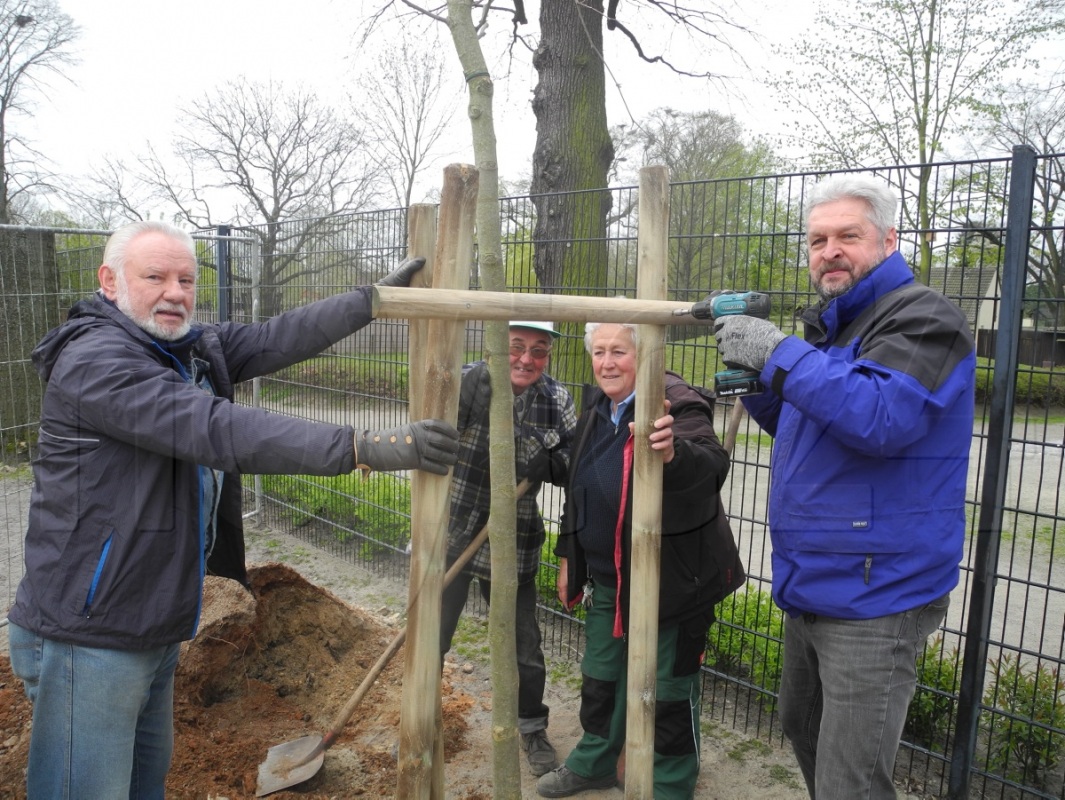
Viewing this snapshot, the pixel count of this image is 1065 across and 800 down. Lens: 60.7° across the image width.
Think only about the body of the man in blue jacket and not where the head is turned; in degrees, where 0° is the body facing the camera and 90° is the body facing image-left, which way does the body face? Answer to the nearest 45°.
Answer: approximately 45°

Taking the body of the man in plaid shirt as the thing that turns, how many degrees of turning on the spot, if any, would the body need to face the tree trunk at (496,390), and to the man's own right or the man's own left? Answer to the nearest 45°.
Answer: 0° — they already face it

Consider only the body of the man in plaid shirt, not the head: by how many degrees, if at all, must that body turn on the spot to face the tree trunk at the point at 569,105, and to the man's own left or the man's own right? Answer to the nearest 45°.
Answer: approximately 180°

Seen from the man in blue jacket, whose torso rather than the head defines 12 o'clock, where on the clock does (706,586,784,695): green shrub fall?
The green shrub is roughly at 4 o'clock from the man in blue jacket.

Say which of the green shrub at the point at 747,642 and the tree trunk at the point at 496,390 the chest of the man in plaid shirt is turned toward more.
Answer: the tree trunk

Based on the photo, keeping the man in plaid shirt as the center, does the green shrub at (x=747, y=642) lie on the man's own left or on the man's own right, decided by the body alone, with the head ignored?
on the man's own left
